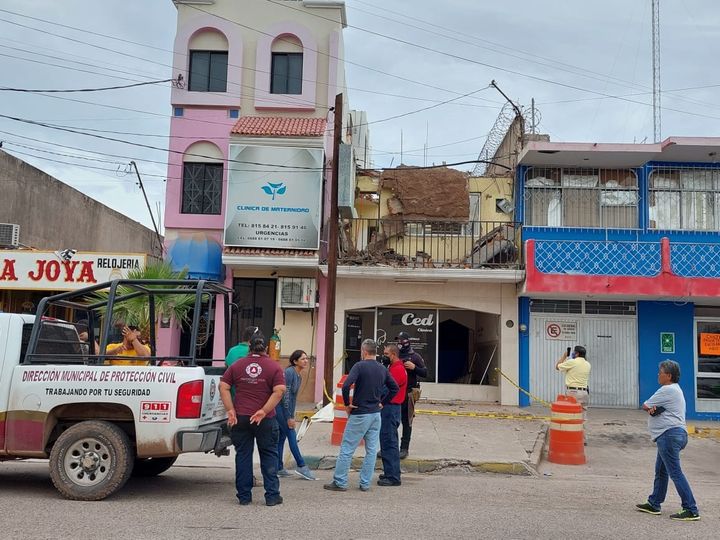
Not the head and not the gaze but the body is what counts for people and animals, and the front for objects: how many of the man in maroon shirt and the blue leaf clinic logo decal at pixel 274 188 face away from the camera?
1

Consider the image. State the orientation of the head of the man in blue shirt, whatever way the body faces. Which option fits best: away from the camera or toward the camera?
away from the camera

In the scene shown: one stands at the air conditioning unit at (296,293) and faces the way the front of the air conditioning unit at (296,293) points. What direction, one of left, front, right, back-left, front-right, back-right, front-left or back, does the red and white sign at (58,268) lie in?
right

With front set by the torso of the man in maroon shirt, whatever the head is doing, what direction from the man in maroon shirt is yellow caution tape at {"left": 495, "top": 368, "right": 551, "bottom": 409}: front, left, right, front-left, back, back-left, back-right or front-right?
front-right

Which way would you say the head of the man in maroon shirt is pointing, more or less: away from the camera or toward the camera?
away from the camera

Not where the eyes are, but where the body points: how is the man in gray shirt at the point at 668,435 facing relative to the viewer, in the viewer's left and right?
facing to the left of the viewer

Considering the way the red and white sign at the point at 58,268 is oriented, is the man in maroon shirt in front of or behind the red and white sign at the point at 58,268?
in front

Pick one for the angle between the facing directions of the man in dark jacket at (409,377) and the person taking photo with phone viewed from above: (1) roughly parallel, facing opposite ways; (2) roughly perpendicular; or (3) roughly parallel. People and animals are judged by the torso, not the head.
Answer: roughly perpendicular

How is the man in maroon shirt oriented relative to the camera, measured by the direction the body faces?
away from the camera

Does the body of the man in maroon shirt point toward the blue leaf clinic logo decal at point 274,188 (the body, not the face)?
yes

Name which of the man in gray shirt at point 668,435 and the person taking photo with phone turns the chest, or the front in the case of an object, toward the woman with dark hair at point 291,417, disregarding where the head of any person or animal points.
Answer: the man in gray shirt

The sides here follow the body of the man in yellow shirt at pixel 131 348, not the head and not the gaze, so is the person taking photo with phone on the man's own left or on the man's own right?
on the man's own left
